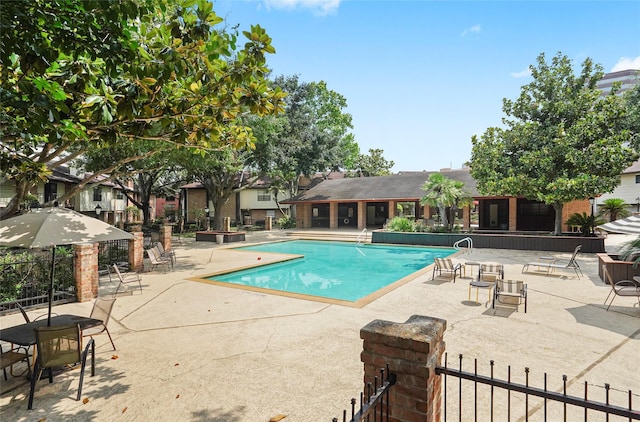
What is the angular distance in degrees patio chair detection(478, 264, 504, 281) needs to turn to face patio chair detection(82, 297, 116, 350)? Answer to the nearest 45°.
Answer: approximately 45° to its right

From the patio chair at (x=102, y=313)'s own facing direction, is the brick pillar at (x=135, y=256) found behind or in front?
behind

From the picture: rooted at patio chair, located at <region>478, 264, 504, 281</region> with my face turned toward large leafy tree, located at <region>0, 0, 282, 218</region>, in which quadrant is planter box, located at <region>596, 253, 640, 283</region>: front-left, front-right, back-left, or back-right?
back-left

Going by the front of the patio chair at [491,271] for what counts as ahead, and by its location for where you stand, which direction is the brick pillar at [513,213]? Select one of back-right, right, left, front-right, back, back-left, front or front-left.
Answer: back

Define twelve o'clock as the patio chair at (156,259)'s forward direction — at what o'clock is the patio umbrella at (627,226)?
The patio umbrella is roughly at 12 o'clock from the patio chair.

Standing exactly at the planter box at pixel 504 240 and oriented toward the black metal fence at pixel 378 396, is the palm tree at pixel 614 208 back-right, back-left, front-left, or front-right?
back-left

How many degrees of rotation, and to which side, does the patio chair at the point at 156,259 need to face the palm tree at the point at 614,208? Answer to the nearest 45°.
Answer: approximately 45° to its left

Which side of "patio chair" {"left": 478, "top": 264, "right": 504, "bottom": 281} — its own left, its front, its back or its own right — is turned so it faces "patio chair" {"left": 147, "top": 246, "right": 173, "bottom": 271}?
right

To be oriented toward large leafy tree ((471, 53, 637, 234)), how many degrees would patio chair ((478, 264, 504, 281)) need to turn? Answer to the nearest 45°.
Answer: approximately 180°
